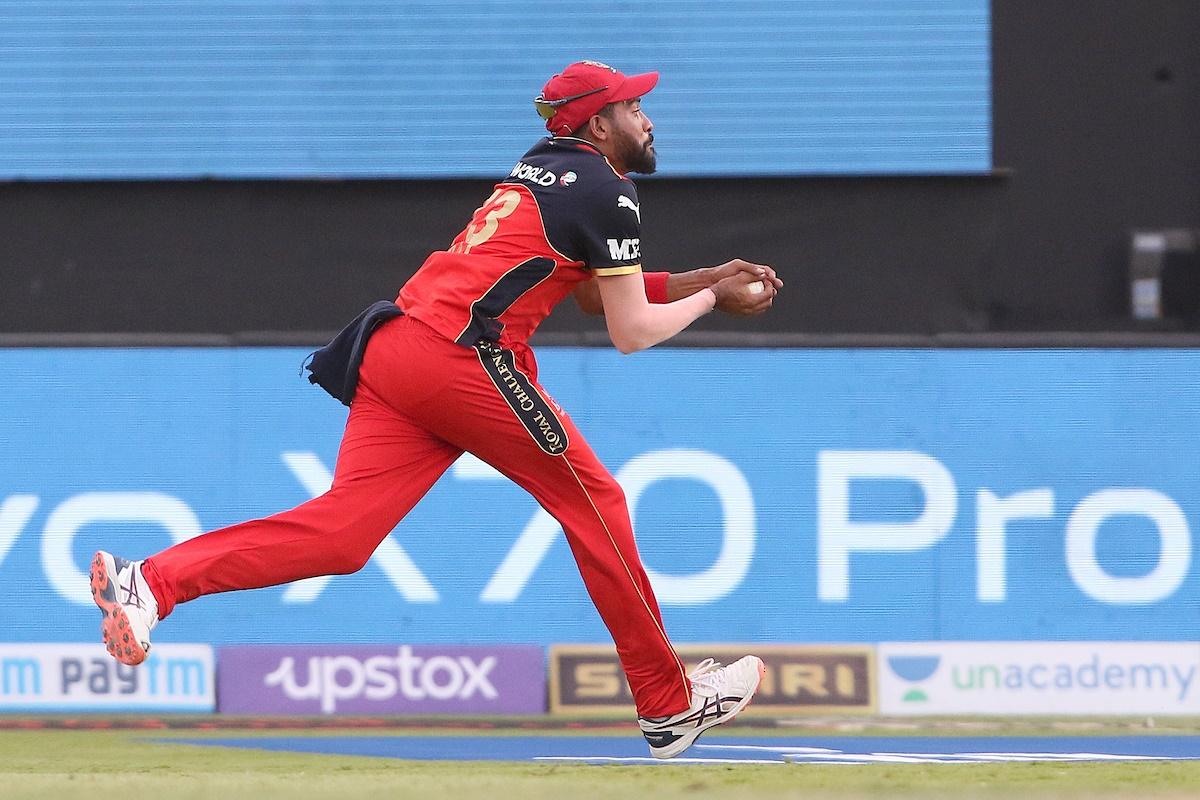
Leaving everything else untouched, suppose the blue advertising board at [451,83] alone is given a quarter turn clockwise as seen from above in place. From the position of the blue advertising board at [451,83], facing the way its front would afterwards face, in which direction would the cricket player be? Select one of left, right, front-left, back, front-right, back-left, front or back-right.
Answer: left

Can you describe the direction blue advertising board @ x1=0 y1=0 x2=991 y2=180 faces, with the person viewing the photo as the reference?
facing the viewer

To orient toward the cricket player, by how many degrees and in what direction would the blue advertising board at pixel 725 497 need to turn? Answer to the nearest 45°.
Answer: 0° — it already faces them

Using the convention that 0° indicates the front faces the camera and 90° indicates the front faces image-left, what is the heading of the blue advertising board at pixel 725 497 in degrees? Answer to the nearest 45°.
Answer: approximately 0°

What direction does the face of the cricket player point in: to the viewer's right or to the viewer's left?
to the viewer's right

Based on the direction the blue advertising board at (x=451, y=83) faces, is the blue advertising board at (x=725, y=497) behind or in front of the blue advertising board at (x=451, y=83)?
in front

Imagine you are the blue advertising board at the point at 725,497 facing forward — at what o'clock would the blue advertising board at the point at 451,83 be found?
the blue advertising board at the point at 451,83 is roughly at 5 o'clock from the blue advertising board at the point at 725,497.

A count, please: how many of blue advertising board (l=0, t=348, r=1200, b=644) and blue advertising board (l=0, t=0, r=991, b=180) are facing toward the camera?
2
